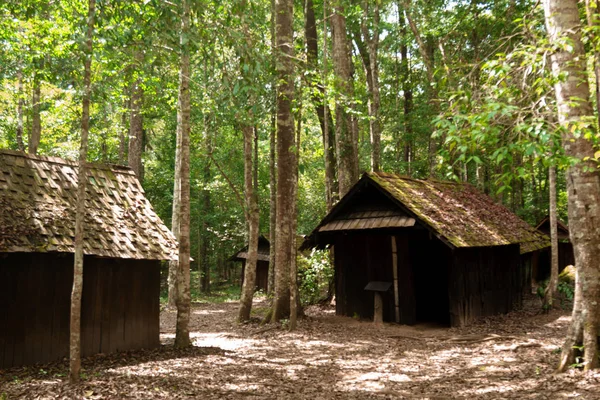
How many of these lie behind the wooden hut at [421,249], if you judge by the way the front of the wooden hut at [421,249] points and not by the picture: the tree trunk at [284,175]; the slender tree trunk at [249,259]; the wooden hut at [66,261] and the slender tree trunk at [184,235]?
0

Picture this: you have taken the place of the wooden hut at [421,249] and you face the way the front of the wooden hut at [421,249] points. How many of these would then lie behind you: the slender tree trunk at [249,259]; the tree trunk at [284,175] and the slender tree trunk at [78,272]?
0

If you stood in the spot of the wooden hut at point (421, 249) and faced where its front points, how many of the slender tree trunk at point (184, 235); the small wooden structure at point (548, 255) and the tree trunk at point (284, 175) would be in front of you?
2

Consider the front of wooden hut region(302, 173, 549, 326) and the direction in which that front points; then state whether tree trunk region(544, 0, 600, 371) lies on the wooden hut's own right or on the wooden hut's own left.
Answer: on the wooden hut's own left

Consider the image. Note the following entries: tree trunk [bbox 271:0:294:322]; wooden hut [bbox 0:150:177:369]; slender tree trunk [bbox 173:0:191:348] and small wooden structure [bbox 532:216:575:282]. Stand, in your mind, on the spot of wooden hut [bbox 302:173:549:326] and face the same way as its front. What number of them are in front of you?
3

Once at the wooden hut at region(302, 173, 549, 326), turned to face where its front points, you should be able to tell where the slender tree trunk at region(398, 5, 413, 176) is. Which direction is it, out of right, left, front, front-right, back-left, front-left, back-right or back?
back-right

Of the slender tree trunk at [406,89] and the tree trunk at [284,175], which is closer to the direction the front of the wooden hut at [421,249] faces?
the tree trunk

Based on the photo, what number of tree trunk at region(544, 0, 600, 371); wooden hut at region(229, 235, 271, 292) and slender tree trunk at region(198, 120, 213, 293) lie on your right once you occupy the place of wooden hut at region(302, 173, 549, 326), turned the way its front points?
2

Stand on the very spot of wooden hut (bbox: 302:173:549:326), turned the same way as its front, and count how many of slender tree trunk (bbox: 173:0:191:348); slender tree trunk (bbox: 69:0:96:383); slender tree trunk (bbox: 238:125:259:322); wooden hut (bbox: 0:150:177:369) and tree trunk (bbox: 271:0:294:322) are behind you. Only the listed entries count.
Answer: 0

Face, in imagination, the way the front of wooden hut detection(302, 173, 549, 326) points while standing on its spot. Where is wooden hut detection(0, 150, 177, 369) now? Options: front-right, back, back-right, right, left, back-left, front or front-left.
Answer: front

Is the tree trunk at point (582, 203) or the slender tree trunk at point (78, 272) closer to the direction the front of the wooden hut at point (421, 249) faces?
the slender tree trunk

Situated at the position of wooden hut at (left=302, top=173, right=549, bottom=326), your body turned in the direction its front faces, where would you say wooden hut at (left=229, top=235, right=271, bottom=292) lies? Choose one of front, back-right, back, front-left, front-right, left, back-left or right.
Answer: right

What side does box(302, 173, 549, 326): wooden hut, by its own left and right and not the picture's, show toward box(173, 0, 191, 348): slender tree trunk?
front

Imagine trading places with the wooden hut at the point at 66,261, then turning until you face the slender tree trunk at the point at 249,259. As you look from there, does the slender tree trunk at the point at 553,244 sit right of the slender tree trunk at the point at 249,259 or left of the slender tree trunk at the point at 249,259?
right

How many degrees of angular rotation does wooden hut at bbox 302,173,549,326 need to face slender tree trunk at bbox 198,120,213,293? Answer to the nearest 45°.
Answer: approximately 90° to its right

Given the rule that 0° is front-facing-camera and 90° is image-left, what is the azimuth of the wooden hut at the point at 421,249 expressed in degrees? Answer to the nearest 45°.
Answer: approximately 45°

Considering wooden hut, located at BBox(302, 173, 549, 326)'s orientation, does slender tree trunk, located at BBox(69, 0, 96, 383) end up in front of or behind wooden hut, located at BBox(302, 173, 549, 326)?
in front

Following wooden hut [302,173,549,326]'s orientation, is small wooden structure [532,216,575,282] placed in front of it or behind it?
behind
